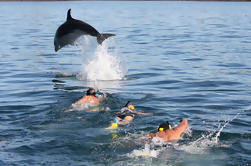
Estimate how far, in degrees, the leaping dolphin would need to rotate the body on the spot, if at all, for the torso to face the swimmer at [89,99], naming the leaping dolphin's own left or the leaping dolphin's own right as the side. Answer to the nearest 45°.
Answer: approximately 90° to the leaping dolphin's own left

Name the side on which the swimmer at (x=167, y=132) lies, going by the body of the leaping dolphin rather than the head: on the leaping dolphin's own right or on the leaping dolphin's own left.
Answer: on the leaping dolphin's own left

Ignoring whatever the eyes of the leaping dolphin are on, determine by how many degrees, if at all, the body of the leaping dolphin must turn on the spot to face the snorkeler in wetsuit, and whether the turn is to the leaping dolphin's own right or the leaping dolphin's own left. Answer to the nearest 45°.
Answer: approximately 90° to the leaping dolphin's own left

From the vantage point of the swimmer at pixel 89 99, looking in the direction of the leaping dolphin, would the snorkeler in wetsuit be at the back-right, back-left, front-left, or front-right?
back-right

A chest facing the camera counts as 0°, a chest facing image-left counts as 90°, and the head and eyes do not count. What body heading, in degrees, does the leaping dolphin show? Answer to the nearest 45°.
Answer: approximately 90°
